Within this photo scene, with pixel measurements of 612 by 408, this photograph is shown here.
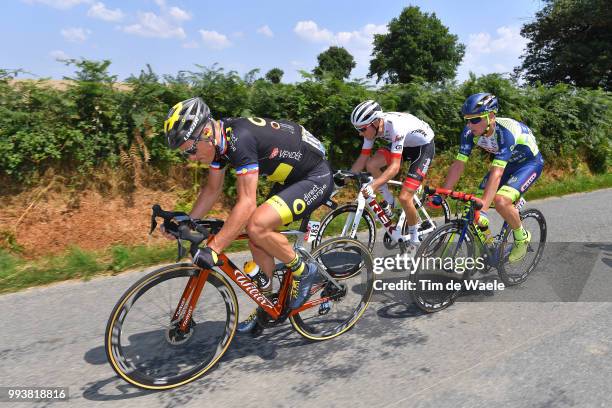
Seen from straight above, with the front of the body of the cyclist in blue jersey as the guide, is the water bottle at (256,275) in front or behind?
in front

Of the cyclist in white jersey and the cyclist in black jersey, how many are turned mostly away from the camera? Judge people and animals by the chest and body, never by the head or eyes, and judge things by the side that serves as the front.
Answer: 0

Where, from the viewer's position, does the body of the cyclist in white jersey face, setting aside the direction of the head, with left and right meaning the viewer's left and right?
facing the viewer and to the left of the viewer

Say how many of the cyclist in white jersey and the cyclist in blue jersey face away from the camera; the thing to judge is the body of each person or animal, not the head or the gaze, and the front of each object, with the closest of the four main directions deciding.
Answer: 0

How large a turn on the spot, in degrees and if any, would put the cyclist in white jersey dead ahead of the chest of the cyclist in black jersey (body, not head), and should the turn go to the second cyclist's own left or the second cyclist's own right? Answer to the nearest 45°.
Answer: approximately 180°

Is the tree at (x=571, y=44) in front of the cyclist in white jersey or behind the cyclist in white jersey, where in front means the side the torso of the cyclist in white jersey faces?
behind

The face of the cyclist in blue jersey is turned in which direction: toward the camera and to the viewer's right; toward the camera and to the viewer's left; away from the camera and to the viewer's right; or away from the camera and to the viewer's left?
toward the camera and to the viewer's left

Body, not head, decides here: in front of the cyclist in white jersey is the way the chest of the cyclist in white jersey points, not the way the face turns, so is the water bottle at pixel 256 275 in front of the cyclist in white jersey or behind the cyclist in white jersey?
in front

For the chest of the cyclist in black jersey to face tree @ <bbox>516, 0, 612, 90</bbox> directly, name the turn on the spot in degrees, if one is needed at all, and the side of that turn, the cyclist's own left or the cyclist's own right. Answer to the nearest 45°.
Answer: approximately 180°

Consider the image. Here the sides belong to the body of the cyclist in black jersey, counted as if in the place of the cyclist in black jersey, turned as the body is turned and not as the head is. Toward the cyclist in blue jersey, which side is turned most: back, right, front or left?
back

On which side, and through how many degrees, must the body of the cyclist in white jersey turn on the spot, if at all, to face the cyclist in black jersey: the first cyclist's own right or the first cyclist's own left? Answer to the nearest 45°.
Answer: approximately 45° to the first cyclist's own left

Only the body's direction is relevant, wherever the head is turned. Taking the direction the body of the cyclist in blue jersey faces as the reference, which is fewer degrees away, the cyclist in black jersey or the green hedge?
the cyclist in black jersey
